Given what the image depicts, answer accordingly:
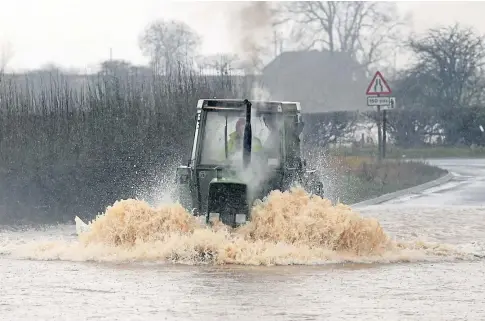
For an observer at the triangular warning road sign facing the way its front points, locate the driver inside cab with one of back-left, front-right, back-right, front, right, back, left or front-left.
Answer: front

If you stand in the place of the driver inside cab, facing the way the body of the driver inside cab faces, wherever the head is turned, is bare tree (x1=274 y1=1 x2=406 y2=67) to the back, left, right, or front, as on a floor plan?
back

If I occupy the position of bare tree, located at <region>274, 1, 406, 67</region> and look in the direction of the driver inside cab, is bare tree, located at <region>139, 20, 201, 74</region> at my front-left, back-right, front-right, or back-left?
front-right

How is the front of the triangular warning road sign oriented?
toward the camera

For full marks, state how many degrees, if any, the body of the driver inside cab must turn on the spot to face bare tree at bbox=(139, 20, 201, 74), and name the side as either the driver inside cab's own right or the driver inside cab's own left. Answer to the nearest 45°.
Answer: approximately 180°

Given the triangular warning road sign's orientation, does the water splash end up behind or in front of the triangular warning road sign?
in front

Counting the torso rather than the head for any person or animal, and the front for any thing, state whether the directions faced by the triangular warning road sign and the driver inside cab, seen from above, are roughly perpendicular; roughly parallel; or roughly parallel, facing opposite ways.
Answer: roughly parallel

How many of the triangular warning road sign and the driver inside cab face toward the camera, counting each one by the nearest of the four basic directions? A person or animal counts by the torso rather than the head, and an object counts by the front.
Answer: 2

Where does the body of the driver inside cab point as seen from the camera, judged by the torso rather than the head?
toward the camera

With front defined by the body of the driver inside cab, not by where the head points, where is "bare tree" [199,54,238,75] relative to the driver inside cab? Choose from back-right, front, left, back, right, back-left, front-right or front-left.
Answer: back
